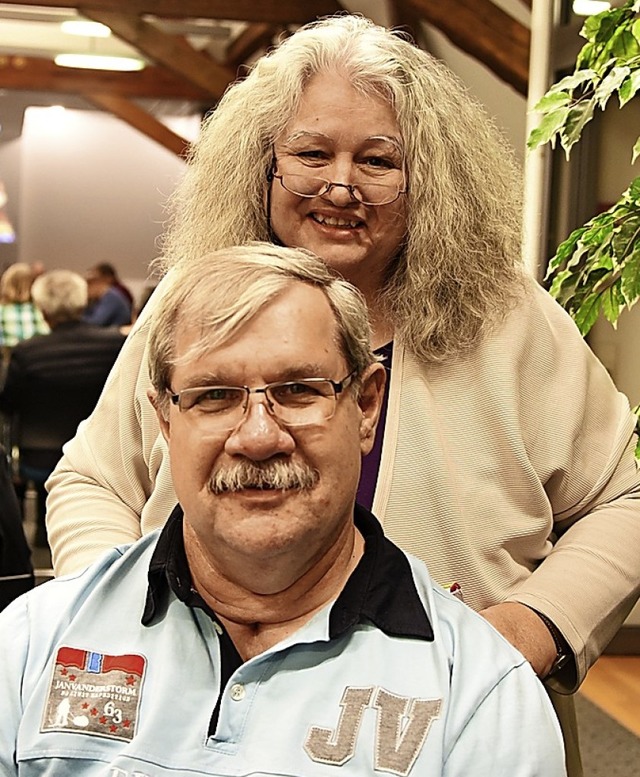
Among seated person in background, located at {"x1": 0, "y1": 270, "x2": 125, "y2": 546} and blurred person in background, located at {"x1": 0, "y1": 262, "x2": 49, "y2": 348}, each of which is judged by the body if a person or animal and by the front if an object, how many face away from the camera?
2

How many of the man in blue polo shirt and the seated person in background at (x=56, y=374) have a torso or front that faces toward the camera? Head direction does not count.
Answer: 1

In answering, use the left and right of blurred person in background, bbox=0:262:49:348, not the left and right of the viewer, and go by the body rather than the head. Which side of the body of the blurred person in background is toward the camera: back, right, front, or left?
back

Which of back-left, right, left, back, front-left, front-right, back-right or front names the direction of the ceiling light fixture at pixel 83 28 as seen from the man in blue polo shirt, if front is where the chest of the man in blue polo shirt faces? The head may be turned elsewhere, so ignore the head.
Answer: back

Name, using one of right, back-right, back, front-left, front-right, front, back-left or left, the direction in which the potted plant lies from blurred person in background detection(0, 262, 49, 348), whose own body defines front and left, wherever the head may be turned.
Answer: back

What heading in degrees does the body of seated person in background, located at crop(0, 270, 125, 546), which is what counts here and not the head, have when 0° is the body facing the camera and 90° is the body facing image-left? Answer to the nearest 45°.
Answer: approximately 180°

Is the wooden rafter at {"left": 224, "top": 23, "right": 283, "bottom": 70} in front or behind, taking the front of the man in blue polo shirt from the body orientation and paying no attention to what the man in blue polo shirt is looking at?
behind
